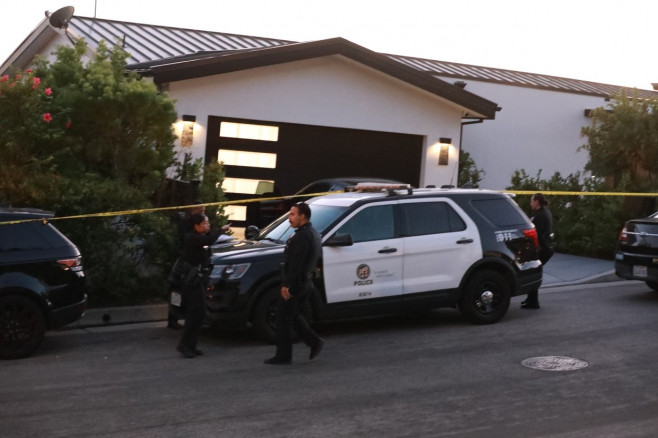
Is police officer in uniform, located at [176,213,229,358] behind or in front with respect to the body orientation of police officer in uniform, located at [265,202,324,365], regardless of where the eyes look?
in front

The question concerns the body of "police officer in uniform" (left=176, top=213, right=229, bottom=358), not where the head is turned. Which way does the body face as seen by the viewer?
to the viewer's right

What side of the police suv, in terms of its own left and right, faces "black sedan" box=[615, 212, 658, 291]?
back

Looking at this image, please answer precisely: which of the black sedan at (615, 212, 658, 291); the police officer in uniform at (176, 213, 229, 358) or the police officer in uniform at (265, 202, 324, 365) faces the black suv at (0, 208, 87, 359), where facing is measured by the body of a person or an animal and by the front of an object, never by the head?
the police officer in uniform at (265, 202, 324, 365)

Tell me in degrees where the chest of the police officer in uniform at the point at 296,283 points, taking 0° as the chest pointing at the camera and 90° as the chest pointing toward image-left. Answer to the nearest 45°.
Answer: approximately 90°

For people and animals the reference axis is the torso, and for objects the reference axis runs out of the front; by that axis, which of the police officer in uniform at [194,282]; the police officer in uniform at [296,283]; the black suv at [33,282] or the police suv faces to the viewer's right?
the police officer in uniform at [194,282]

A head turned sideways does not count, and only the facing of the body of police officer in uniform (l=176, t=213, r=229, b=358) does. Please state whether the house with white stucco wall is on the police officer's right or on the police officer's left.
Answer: on the police officer's left

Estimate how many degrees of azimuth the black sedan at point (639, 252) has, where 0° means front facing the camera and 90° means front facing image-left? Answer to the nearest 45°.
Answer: approximately 225°

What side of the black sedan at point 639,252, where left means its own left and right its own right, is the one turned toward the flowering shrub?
back

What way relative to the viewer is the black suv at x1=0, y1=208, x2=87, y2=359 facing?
to the viewer's left

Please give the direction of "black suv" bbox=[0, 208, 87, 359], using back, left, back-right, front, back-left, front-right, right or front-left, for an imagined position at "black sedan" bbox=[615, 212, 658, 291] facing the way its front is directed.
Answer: back

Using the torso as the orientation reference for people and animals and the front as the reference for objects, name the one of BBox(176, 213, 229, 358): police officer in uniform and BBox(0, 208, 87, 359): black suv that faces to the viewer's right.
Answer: the police officer in uniform
